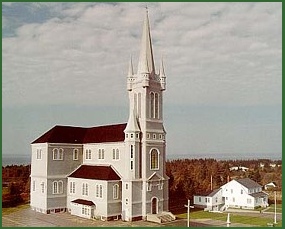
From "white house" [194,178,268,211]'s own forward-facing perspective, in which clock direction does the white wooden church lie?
The white wooden church is roughly at 4 o'clock from the white house.

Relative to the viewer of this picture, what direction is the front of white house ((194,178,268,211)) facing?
facing the viewer and to the right of the viewer

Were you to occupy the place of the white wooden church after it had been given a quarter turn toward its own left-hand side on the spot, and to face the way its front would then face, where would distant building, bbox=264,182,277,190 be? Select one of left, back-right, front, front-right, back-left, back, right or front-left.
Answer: front-right

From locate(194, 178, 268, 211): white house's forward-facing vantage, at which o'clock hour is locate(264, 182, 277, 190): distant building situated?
The distant building is roughly at 8 o'clock from the white house.

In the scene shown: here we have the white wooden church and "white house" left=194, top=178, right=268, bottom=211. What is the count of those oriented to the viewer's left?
0
